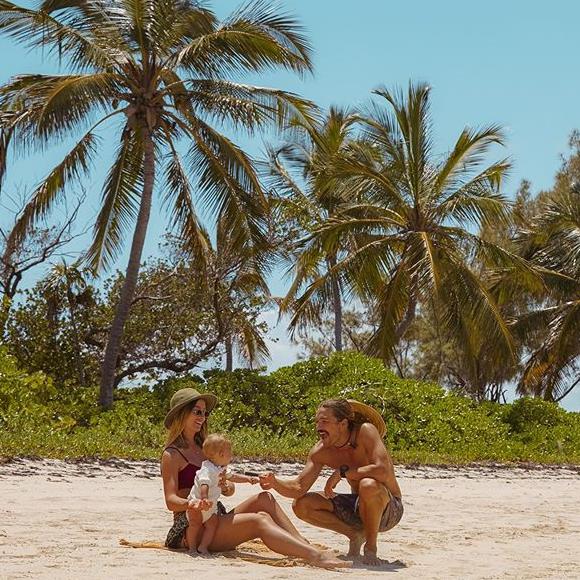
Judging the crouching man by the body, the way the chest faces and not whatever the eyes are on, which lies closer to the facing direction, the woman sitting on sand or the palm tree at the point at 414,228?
the woman sitting on sand

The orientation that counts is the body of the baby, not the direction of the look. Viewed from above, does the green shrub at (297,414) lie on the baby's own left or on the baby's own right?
on the baby's own left

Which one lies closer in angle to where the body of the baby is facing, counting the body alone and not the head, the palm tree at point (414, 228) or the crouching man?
the crouching man

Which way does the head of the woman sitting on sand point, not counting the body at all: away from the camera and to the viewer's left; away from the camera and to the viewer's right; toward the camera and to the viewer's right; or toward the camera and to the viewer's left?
toward the camera and to the viewer's right

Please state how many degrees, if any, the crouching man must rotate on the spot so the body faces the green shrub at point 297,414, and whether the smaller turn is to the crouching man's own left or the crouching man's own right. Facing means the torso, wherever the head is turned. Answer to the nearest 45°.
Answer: approximately 135° to the crouching man's own right

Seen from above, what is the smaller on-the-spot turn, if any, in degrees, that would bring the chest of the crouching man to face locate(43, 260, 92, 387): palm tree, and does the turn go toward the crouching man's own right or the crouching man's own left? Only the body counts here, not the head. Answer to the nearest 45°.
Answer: approximately 90° to the crouching man's own right

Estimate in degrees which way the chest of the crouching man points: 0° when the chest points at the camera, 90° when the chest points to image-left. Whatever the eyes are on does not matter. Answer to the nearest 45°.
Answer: approximately 45°

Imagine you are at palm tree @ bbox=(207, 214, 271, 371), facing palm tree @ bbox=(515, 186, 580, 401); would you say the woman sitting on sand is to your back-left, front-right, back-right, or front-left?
back-right

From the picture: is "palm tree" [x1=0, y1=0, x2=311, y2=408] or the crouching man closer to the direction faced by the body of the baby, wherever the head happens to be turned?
the crouching man
